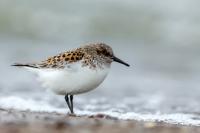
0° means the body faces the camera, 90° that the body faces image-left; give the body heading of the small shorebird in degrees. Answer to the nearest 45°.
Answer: approximately 270°
